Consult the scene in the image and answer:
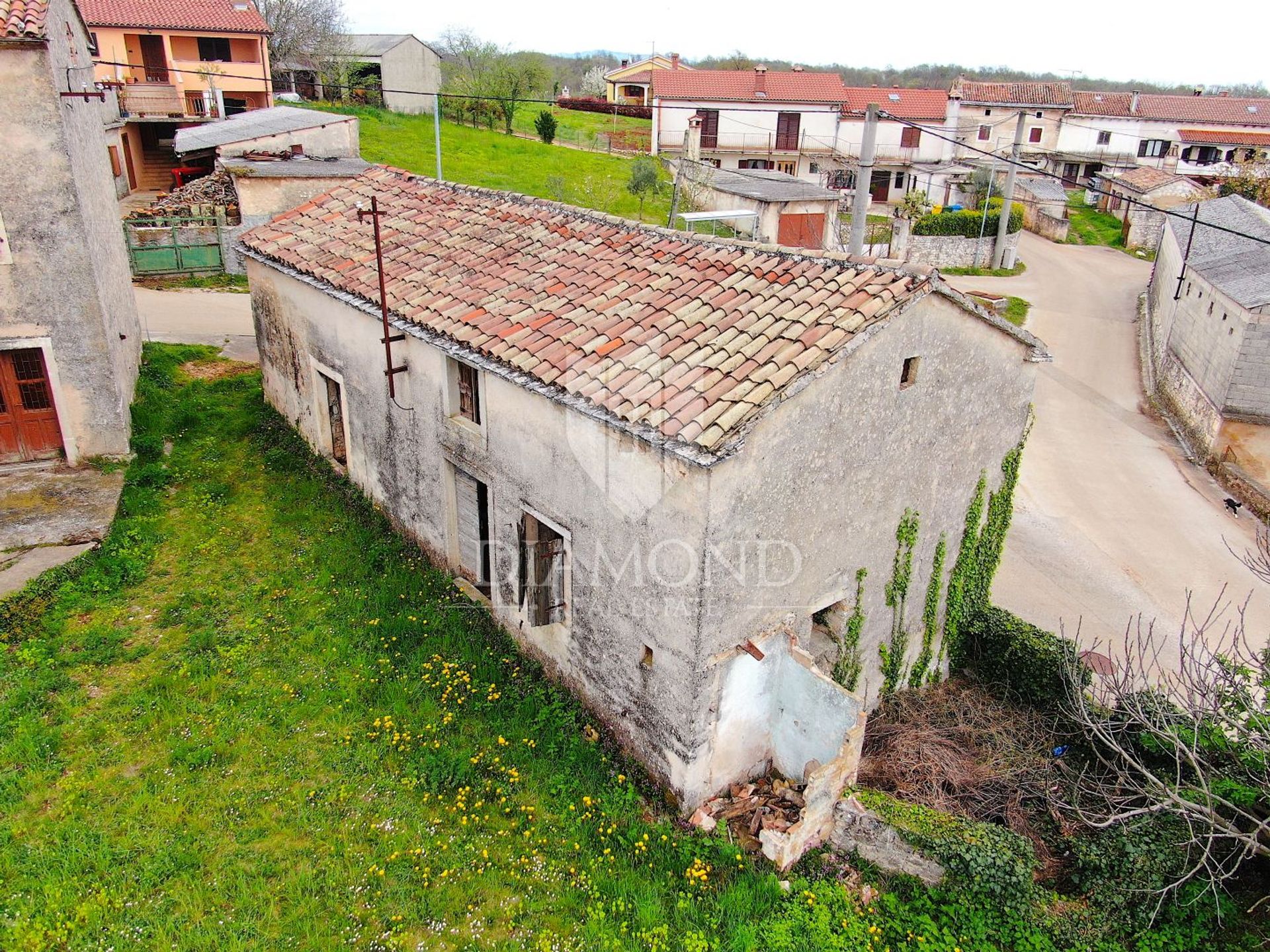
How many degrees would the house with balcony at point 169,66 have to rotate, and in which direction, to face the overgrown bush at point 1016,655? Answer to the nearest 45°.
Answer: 0° — it already faces it

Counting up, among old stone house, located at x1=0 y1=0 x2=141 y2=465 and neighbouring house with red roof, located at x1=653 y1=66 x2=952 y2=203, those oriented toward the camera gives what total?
2

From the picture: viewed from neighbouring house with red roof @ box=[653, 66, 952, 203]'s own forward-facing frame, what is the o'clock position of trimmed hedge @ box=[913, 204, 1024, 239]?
The trimmed hedge is roughly at 11 o'clock from the neighbouring house with red roof.

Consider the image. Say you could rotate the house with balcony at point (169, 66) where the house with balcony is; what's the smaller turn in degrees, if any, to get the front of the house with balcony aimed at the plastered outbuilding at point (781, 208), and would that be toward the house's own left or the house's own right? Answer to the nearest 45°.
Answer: approximately 45° to the house's own left

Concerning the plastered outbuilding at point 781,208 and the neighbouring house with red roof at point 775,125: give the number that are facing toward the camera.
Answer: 2

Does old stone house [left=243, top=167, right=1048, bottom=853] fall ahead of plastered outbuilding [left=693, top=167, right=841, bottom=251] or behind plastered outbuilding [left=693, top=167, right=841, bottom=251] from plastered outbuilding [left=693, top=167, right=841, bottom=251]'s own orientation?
ahead

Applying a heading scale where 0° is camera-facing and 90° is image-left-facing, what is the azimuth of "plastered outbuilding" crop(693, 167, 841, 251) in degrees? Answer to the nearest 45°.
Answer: approximately 0°

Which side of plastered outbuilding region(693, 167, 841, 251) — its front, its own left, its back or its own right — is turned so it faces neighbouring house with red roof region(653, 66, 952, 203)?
back

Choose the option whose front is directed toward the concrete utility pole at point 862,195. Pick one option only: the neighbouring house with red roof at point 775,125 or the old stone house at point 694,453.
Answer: the neighbouring house with red roof

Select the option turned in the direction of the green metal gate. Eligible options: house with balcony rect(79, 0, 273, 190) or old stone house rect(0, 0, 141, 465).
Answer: the house with balcony
